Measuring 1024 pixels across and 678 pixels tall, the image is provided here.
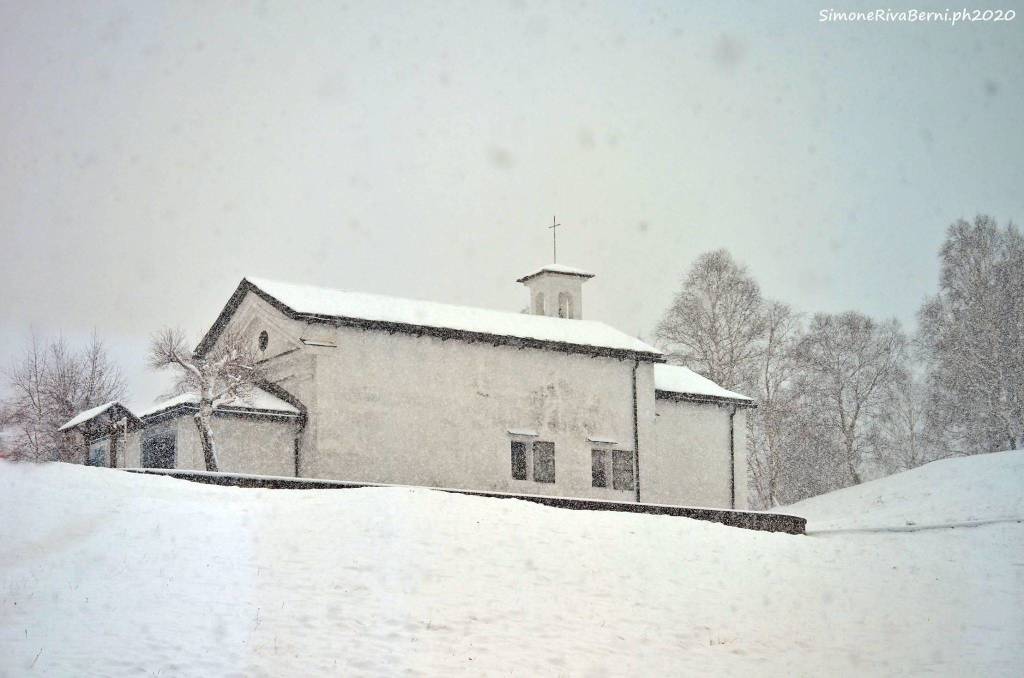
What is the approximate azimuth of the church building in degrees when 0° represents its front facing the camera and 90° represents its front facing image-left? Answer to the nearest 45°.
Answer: approximately 45°

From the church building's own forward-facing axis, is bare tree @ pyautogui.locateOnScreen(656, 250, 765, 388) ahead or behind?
behind

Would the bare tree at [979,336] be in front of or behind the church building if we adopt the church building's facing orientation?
behind

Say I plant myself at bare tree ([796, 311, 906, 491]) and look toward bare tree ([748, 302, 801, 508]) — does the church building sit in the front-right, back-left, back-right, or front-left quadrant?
front-left

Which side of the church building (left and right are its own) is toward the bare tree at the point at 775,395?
back

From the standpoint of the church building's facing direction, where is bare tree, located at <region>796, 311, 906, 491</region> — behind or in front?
behind
